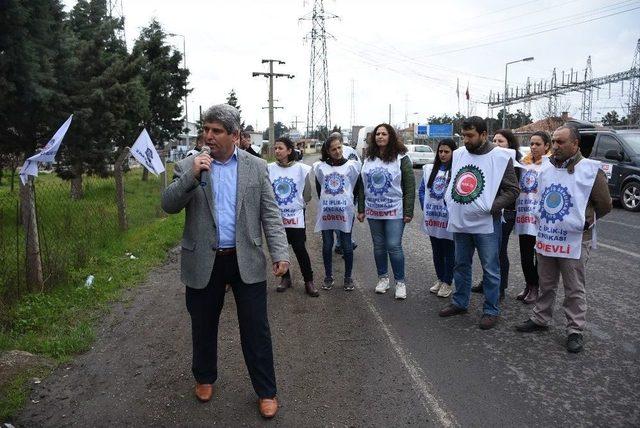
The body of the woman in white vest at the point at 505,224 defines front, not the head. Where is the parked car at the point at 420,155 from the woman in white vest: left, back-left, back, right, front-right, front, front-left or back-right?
back-right

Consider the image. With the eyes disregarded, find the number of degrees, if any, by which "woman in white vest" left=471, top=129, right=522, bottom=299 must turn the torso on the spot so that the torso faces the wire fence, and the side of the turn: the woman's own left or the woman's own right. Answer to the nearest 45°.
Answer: approximately 45° to the woman's own right

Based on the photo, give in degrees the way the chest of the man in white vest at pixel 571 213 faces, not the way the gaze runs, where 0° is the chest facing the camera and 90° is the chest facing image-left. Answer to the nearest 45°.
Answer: approximately 45°

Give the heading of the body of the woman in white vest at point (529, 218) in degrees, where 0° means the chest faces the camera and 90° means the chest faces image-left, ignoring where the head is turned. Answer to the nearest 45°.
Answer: approximately 45°

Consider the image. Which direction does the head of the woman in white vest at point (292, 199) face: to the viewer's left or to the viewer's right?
to the viewer's left

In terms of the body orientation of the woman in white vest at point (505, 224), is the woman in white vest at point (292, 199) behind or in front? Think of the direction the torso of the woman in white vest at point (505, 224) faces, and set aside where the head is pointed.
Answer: in front

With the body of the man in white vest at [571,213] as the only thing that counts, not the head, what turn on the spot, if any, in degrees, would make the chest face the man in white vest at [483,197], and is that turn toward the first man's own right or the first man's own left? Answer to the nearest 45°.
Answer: approximately 45° to the first man's own right

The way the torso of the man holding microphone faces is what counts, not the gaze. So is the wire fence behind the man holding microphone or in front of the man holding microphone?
behind

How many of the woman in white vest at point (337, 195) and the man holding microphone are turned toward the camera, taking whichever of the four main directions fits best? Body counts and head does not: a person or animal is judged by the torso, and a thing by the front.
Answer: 2

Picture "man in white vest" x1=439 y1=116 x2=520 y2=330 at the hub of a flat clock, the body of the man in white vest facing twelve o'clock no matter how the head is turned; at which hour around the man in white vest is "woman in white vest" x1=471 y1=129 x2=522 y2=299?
The woman in white vest is roughly at 5 o'clock from the man in white vest.

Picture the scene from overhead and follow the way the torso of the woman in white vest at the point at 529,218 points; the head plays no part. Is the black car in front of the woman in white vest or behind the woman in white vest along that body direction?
behind
